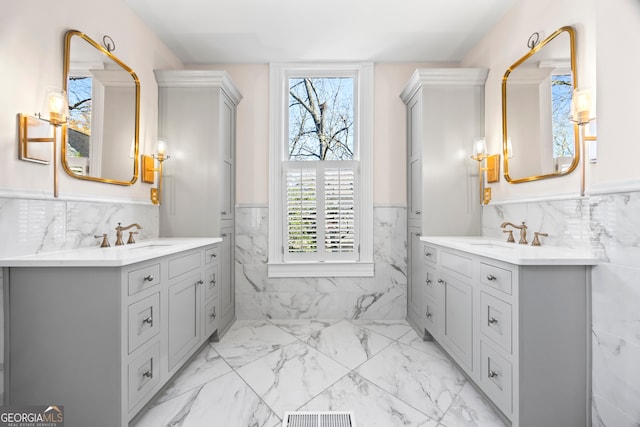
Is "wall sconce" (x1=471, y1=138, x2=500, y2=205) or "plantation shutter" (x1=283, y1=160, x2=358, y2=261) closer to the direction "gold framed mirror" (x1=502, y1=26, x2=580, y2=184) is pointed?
the plantation shutter

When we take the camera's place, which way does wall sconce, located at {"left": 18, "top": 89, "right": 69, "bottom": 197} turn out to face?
facing the viewer and to the right of the viewer

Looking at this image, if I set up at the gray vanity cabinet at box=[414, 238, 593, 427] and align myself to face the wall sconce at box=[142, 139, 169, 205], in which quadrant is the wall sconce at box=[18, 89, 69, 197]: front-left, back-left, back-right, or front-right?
front-left

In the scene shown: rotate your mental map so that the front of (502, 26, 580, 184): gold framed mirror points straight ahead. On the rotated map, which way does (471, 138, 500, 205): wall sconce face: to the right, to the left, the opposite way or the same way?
the same way

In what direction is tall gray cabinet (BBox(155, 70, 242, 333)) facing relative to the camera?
to the viewer's right

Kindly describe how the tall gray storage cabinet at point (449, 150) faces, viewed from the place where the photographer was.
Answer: facing to the left of the viewer

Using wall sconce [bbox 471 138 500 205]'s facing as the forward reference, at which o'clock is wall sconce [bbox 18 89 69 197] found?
wall sconce [bbox 18 89 69 197] is roughly at 12 o'clock from wall sconce [bbox 471 138 500 205].

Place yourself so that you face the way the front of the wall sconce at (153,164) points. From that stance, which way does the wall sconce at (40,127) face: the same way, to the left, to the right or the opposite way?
the same way

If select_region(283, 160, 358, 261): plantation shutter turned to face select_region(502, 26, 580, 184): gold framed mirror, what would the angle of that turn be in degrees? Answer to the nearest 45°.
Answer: approximately 45° to its left

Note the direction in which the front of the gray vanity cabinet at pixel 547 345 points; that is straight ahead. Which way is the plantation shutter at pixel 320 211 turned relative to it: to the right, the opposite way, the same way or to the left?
to the left

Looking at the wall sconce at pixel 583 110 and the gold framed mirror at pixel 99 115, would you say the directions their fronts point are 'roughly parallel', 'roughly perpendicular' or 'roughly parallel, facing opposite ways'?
roughly parallel, facing opposite ways

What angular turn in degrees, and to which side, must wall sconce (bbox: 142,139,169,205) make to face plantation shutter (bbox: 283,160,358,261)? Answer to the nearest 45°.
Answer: approximately 45° to its left

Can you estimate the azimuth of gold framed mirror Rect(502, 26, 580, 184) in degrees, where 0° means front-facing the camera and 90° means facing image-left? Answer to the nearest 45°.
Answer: approximately 45°

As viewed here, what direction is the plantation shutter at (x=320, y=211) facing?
toward the camera

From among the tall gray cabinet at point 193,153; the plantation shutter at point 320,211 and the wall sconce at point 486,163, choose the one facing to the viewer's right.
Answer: the tall gray cabinet

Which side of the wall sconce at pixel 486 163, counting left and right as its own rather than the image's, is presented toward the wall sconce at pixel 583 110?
left
